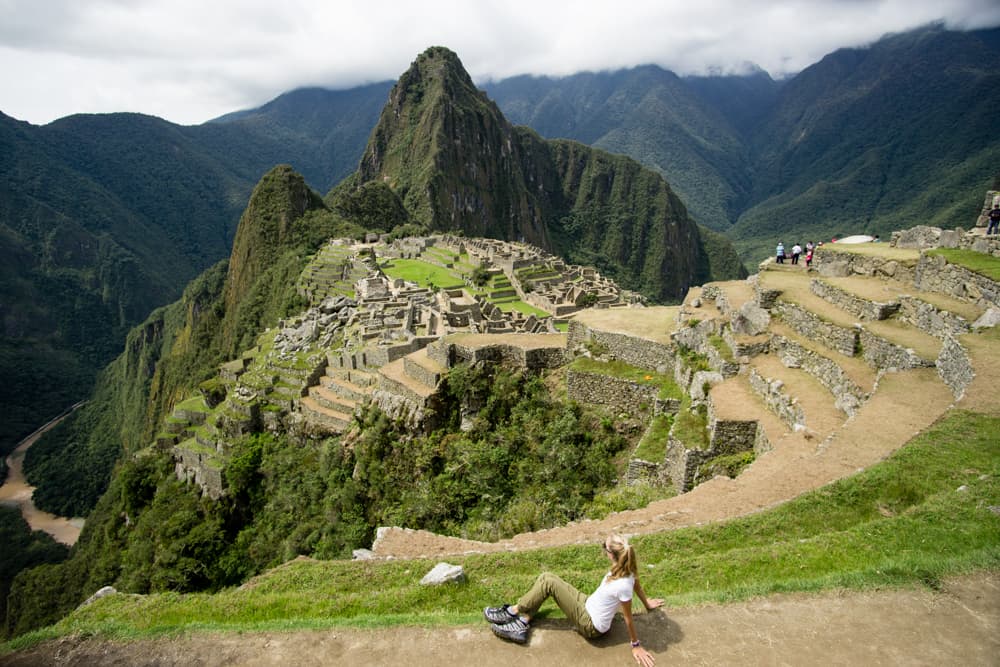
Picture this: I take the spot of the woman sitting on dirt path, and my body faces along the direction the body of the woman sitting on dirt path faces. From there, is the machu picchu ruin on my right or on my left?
on my right

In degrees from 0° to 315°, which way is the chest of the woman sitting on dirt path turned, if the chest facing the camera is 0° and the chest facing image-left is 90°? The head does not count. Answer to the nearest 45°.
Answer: approximately 90°

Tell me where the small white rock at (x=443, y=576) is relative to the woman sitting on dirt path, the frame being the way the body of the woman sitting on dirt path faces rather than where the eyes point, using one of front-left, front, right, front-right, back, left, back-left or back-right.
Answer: front-right

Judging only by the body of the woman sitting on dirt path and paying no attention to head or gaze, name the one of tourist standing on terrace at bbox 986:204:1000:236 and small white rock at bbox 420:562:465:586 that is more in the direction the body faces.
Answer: the small white rock

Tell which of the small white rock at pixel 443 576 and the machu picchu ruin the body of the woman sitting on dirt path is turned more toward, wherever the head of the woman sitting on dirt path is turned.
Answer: the small white rock

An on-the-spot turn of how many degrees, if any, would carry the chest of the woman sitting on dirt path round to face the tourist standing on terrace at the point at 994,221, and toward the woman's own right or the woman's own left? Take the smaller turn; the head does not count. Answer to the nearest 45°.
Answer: approximately 135° to the woman's own right
